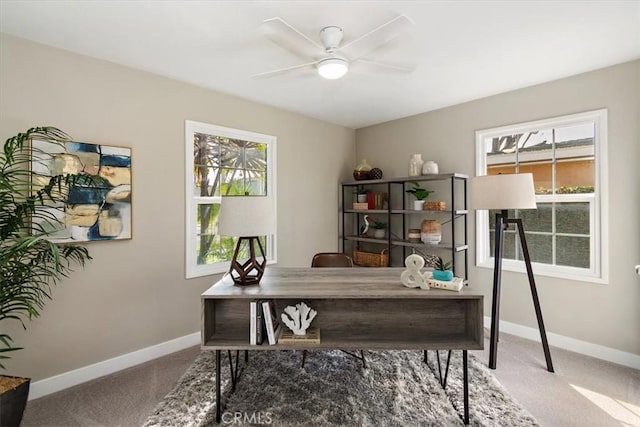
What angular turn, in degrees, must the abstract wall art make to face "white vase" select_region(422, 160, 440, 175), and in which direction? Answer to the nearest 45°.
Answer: approximately 45° to its left

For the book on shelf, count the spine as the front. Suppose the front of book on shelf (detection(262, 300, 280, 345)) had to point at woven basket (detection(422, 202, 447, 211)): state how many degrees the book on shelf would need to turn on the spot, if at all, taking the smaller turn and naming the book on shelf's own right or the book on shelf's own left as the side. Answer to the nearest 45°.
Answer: approximately 135° to the book on shelf's own left

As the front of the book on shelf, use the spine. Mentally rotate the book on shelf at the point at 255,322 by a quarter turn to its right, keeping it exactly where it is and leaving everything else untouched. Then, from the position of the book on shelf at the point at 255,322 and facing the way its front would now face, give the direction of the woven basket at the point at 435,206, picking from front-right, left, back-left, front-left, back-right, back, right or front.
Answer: back-right

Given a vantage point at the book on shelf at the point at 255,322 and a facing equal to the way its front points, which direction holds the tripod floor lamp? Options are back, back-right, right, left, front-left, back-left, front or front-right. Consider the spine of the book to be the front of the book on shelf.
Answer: left

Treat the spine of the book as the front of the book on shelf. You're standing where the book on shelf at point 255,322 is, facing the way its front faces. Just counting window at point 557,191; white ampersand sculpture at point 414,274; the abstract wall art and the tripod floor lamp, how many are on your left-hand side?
3

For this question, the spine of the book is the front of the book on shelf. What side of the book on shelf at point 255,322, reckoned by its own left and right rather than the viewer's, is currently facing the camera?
front

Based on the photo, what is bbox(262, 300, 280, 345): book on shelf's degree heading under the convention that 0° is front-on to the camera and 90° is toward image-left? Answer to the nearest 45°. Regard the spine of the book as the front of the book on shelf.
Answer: approximately 0°

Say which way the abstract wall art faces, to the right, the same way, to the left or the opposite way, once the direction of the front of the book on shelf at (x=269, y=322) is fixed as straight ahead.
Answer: to the left
